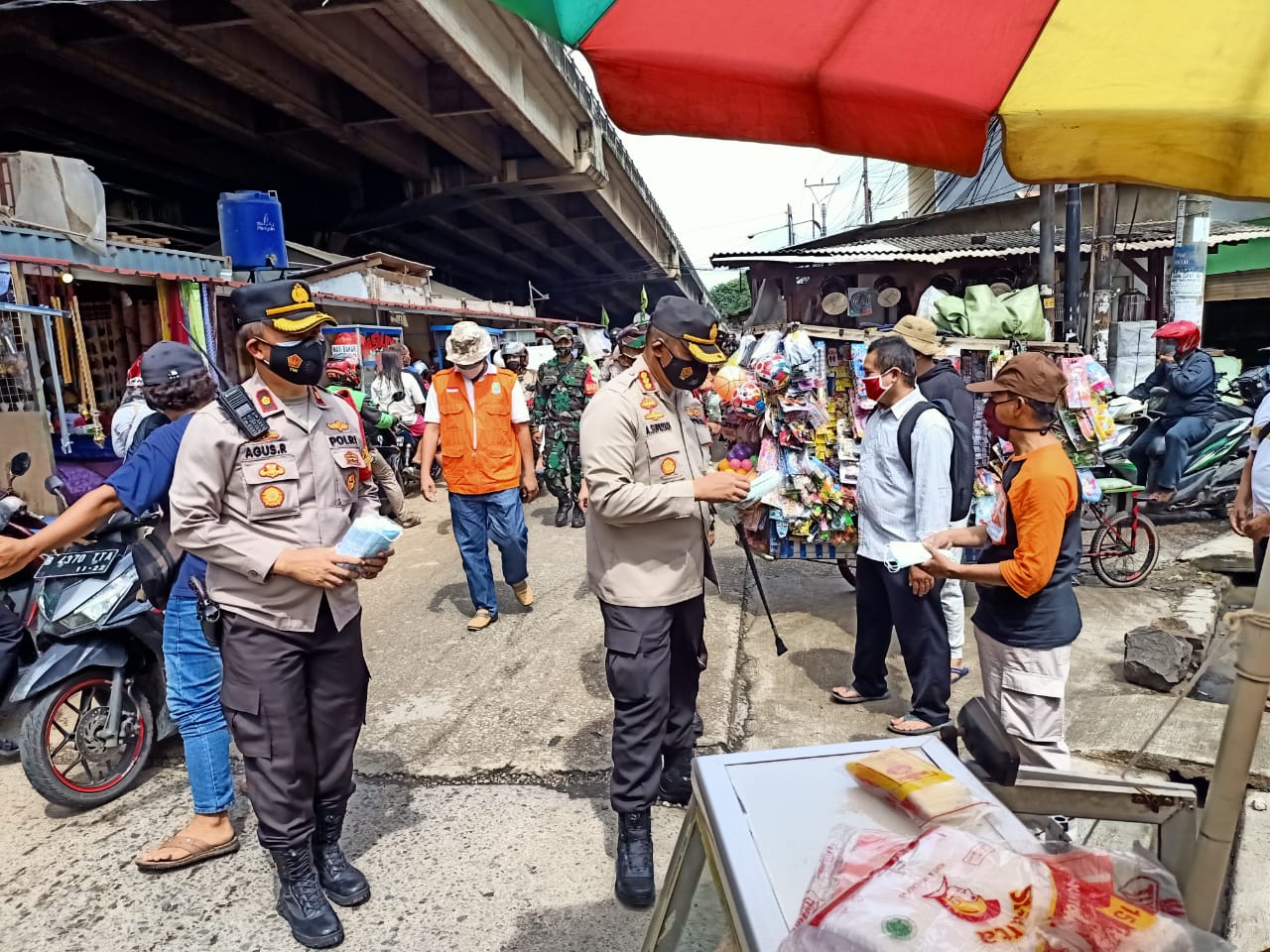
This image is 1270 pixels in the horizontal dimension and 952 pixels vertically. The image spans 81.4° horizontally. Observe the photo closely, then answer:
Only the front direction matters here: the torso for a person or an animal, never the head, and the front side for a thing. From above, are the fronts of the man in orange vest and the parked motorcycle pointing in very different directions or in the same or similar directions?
same or similar directions

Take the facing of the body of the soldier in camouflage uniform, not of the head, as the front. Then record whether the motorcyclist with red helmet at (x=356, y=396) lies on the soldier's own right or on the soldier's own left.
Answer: on the soldier's own right

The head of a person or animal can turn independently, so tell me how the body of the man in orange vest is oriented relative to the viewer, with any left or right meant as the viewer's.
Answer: facing the viewer

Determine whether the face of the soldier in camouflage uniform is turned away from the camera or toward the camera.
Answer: toward the camera

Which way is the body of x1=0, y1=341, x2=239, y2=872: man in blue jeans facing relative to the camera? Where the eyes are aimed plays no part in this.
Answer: to the viewer's left

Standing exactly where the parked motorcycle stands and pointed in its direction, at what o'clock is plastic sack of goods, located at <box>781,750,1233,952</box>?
The plastic sack of goods is roughly at 10 o'clock from the parked motorcycle.

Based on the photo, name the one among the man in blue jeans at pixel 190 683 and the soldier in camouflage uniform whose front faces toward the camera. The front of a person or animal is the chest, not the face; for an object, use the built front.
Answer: the soldier in camouflage uniform

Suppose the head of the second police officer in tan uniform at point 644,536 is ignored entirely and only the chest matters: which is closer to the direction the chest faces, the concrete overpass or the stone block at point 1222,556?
the stone block

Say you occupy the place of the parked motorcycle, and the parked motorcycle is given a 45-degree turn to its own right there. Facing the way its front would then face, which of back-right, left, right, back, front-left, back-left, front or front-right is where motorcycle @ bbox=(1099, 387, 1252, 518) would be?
back

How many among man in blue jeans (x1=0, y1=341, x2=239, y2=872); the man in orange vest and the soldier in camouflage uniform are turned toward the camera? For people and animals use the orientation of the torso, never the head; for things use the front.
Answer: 2

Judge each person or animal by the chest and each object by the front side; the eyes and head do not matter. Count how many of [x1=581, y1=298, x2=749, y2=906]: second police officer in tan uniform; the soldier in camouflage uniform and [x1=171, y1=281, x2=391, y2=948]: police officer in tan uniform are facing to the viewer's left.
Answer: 0

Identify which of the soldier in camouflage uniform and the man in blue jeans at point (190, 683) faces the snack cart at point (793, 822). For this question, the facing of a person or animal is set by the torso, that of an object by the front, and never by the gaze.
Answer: the soldier in camouflage uniform

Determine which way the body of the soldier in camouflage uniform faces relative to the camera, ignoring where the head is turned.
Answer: toward the camera

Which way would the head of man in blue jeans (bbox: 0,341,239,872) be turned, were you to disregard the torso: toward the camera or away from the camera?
away from the camera

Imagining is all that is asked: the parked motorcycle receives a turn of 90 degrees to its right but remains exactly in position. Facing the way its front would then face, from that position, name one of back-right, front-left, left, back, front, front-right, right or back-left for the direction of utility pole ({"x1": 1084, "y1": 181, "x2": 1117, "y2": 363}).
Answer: back-right
